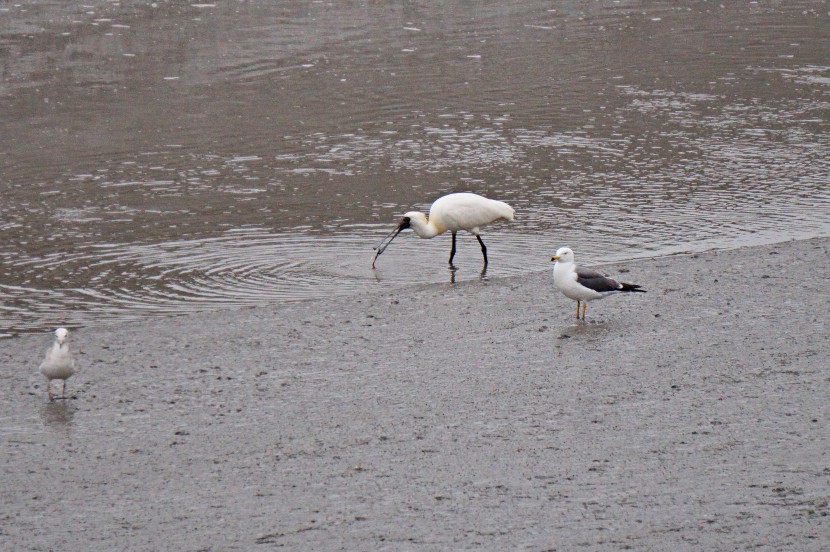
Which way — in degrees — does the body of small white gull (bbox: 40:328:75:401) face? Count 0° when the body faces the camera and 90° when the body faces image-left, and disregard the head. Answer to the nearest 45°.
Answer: approximately 0°

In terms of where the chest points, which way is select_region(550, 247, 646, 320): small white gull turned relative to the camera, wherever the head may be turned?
to the viewer's left

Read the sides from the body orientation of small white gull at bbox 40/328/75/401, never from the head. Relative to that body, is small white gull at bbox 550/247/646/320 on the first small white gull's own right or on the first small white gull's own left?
on the first small white gull's own left

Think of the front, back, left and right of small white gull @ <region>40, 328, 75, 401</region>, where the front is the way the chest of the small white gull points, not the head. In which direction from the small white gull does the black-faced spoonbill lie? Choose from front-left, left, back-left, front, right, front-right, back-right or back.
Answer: back-left

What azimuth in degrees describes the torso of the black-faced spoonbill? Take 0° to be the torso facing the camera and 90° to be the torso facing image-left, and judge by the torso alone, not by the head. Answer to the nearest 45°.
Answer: approximately 90°

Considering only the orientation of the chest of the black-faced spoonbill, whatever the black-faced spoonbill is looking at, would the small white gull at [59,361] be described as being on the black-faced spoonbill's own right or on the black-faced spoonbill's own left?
on the black-faced spoonbill's own left

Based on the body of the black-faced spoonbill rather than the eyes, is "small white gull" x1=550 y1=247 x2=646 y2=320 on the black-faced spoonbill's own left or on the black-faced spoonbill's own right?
on the black-faced spoonbill's own left

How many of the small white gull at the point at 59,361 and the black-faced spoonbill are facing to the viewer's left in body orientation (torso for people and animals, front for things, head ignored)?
1

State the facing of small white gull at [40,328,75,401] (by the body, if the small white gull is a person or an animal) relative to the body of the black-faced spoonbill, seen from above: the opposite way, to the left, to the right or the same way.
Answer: to the left

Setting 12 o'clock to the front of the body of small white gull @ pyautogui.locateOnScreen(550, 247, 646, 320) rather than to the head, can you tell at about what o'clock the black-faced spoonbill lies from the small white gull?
The black-faced spoonbill is roughly at 2 o'clock from the small white gull.
